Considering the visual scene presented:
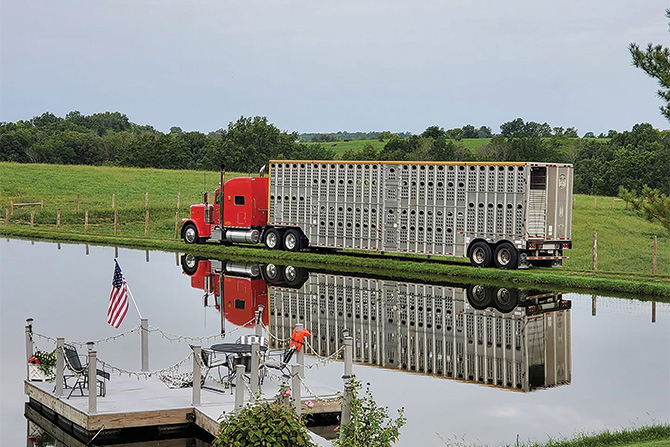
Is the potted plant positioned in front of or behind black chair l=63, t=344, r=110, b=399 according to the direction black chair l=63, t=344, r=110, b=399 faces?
behind

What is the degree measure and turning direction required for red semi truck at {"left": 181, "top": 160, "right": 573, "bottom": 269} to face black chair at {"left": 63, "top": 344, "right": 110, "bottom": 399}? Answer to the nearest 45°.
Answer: approximately 135° to its left

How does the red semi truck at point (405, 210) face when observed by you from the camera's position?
facing away from the viewer and to the left of the viewer

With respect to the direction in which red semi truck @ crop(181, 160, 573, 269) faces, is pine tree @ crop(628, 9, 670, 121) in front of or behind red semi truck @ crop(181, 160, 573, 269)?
behind

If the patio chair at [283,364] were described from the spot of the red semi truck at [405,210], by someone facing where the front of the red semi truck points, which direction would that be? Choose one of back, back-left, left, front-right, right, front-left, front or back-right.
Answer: back-left

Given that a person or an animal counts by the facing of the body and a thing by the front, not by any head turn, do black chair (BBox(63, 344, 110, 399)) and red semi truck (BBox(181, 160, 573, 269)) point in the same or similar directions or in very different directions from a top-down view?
very different directions

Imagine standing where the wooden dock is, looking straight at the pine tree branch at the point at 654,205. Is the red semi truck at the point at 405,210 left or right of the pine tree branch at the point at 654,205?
left

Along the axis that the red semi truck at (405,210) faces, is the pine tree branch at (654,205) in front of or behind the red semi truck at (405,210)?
behind

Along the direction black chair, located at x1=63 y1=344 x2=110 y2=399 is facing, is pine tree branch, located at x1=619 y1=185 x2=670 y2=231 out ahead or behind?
ahead

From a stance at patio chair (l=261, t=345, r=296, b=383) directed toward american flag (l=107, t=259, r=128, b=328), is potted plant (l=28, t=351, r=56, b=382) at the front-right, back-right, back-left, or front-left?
front-left
